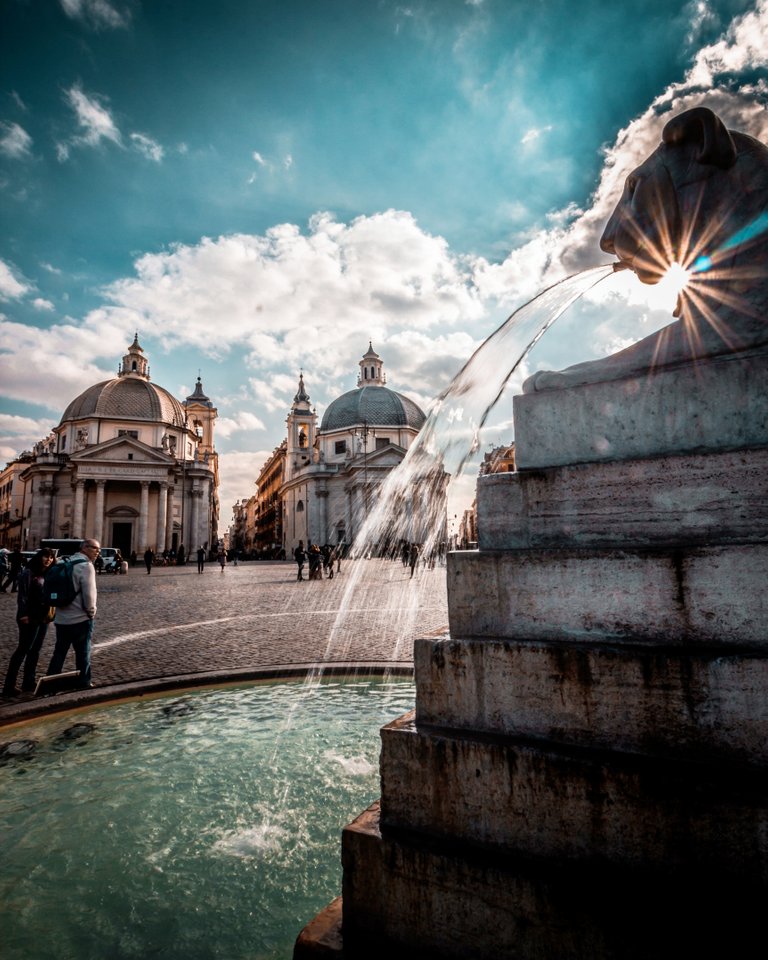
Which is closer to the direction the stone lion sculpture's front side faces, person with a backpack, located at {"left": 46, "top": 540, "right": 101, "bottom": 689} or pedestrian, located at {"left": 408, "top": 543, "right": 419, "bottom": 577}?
the person with a backpack

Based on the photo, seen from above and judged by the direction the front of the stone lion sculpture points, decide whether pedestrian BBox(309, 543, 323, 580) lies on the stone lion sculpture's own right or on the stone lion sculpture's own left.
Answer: on the stone lion sculpture's own right

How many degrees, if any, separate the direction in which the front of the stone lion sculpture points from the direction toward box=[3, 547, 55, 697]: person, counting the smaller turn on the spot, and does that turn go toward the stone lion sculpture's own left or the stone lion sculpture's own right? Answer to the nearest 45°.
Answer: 0° — it already faces them

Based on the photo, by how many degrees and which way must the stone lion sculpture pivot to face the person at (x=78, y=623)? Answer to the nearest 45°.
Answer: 0° — it already faces them

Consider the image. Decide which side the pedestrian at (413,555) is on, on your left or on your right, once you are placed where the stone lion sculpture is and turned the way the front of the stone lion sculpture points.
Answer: on your right

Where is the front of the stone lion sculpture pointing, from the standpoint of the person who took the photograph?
facing to the left of the viewer

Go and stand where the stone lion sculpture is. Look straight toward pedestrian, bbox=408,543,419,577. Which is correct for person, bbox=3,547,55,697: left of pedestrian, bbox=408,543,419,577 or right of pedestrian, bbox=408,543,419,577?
left
